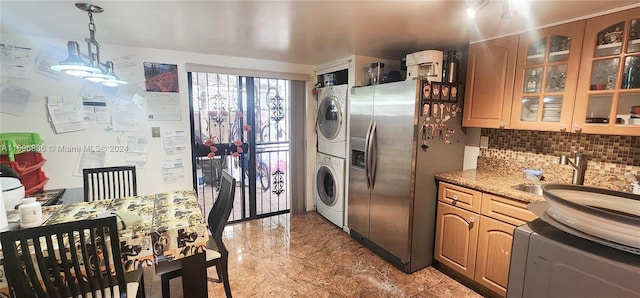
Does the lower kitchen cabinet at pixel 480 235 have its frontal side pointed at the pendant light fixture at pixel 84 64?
yes

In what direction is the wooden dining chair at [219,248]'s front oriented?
to the viewer's left

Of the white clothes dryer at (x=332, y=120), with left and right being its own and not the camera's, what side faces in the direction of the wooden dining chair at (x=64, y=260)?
front

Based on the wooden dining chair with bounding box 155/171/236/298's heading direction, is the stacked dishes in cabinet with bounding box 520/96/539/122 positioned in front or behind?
behind

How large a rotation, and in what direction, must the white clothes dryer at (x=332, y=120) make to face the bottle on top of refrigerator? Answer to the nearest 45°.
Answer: approximately 90° to its left

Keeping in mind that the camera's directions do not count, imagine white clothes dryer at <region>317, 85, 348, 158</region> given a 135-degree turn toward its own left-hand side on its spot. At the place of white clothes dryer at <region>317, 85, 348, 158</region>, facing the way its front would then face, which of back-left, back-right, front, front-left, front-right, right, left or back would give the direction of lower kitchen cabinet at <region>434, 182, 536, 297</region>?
front-right

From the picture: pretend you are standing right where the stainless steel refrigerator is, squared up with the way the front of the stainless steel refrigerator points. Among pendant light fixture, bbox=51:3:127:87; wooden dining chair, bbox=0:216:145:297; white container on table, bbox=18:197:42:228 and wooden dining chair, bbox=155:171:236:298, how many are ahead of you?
4

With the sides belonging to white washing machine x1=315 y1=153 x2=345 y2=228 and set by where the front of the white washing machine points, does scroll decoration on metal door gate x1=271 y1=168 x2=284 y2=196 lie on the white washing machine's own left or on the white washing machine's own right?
on the white washing machine's own right

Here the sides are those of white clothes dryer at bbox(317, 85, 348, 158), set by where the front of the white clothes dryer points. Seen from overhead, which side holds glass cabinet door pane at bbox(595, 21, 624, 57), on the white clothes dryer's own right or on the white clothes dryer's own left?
on the white clothes dryer's own left

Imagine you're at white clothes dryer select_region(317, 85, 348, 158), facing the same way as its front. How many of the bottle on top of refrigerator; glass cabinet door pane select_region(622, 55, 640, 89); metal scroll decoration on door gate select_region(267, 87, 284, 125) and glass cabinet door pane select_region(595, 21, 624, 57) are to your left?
3

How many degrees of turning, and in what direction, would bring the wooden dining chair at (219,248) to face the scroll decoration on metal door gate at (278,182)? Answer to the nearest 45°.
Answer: approximately 135° to its right
